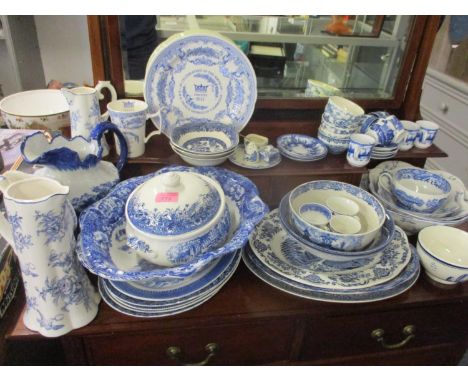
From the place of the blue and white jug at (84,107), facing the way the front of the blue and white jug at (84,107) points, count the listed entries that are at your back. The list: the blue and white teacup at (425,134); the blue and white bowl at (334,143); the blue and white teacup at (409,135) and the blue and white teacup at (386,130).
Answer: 4

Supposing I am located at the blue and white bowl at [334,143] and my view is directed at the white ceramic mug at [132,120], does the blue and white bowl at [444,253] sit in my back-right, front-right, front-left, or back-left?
back-left

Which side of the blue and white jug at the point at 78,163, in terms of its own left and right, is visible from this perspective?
left

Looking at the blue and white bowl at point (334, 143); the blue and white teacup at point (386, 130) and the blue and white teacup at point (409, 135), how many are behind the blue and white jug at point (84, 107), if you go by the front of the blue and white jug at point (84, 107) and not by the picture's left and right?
3

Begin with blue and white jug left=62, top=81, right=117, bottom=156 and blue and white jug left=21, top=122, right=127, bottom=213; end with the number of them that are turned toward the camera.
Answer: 0

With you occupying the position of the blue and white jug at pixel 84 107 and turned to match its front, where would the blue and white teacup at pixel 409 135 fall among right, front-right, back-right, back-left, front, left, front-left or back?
back

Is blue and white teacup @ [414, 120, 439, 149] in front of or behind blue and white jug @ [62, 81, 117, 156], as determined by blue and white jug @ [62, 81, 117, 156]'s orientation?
behind

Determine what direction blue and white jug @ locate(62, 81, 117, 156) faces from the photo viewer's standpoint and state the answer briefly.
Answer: facing to the left of the viewer

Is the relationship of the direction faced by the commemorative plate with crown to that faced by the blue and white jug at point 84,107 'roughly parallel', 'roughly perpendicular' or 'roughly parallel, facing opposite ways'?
roughly perpendicular
